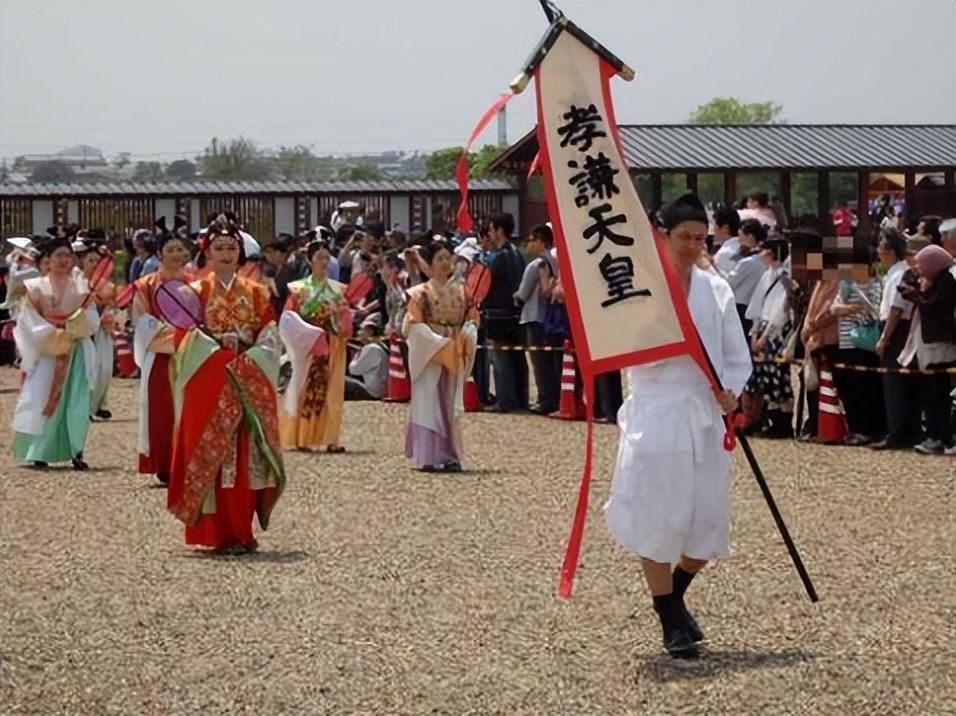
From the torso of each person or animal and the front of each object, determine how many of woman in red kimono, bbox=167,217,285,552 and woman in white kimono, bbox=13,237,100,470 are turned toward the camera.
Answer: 2

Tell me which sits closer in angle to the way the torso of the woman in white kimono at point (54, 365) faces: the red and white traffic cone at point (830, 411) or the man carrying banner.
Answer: the man carrying banner

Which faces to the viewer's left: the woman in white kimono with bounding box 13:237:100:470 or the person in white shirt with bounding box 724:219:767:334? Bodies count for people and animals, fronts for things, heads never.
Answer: the person in white shirt

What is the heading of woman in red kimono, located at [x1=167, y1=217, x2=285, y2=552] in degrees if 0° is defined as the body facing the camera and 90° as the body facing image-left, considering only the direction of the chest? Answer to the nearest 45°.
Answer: approximately 0°

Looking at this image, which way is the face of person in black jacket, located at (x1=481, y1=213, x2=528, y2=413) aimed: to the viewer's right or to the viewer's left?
to the viewer's left

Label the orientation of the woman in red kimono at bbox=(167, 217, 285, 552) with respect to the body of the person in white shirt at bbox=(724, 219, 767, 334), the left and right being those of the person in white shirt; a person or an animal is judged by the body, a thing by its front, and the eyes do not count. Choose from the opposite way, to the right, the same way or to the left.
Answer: to the left

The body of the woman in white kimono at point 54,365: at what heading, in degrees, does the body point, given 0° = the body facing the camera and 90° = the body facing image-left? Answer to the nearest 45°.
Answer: approximately 0°

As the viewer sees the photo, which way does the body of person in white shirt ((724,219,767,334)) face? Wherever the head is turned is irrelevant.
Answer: to the viewer's left

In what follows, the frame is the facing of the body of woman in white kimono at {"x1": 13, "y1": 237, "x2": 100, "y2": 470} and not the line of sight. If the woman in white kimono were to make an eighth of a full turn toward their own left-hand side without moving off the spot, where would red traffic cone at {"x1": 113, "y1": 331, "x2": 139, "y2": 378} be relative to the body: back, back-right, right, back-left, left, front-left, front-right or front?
back-left
